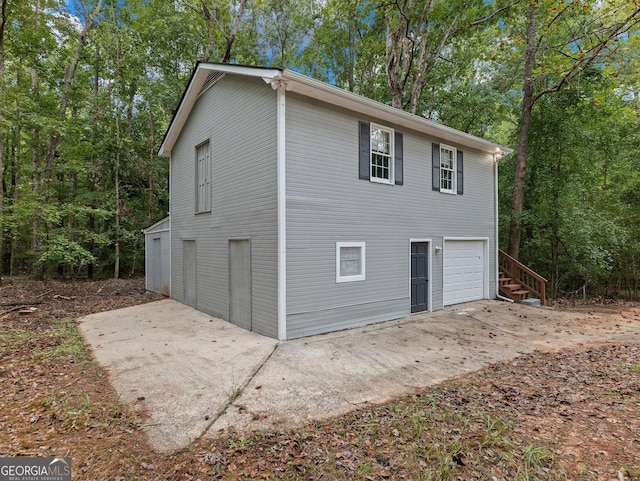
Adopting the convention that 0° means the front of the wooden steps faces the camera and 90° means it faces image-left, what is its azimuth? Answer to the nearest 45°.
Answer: approximately 315°

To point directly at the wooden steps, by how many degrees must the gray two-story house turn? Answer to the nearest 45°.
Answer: approximately 90° to its left

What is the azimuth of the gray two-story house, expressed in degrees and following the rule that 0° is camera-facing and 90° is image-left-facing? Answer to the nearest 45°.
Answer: approximately 315°
